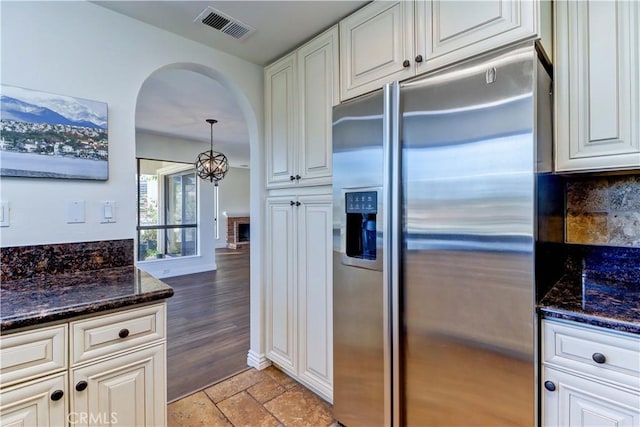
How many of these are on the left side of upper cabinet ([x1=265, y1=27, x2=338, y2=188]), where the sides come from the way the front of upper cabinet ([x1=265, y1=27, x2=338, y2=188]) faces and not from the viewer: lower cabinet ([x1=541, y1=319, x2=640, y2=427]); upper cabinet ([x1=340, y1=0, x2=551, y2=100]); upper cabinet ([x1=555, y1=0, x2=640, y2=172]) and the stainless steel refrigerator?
4

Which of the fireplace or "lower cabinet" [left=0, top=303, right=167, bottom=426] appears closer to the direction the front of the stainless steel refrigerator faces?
the lower cabinet

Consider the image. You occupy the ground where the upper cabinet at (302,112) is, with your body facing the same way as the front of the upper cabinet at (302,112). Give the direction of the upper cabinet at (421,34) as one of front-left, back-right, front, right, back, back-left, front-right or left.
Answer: left

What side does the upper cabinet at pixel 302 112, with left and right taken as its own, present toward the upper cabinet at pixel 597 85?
left

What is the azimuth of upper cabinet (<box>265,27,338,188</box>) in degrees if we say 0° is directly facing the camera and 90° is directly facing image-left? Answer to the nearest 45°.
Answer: approximately 45°

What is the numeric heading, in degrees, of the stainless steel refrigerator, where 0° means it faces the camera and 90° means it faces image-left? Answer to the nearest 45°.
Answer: approximately 45°
